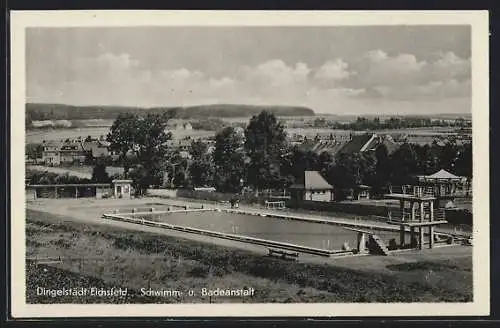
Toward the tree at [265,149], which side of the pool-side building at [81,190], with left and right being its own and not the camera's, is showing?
left

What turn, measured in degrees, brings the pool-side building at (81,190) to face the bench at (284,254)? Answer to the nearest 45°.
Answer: approximately 90° to its left

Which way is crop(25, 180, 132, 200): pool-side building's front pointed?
toward the camera
